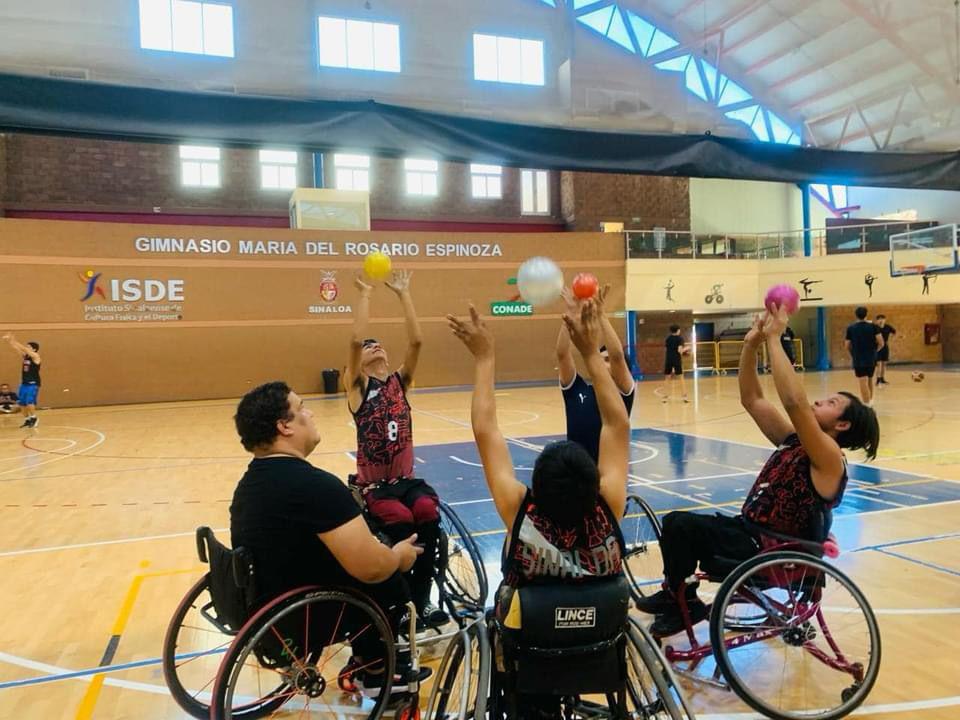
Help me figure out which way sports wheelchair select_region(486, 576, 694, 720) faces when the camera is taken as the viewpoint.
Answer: facing away from the viewer

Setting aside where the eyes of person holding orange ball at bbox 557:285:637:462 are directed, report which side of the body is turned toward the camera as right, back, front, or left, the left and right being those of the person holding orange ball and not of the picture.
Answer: front

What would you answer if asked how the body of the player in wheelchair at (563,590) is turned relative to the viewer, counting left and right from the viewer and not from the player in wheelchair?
facing away from the viewer

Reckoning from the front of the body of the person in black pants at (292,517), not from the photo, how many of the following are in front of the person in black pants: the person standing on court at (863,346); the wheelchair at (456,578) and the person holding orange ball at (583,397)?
3

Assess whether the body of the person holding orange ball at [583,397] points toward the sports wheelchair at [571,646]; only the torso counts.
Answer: yes

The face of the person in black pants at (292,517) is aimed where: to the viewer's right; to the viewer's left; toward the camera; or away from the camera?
to the viewer's right

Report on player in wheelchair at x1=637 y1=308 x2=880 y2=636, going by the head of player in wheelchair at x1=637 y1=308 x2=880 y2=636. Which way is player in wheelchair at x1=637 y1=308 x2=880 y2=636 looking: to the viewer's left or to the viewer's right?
to the viewer's left

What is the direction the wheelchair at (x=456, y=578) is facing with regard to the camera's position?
facing the viewer and to the right of the viewer

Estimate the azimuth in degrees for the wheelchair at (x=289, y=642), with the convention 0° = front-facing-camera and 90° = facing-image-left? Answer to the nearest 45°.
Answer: approximately 225°

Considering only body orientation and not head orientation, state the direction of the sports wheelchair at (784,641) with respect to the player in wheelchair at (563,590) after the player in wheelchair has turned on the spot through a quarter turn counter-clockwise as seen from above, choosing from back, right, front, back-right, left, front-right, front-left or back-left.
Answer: back-right

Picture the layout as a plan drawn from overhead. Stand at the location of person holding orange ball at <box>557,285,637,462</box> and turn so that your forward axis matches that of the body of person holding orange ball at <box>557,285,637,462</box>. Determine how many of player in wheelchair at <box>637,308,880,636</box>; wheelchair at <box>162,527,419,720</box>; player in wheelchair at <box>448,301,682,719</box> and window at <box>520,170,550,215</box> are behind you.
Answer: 1
